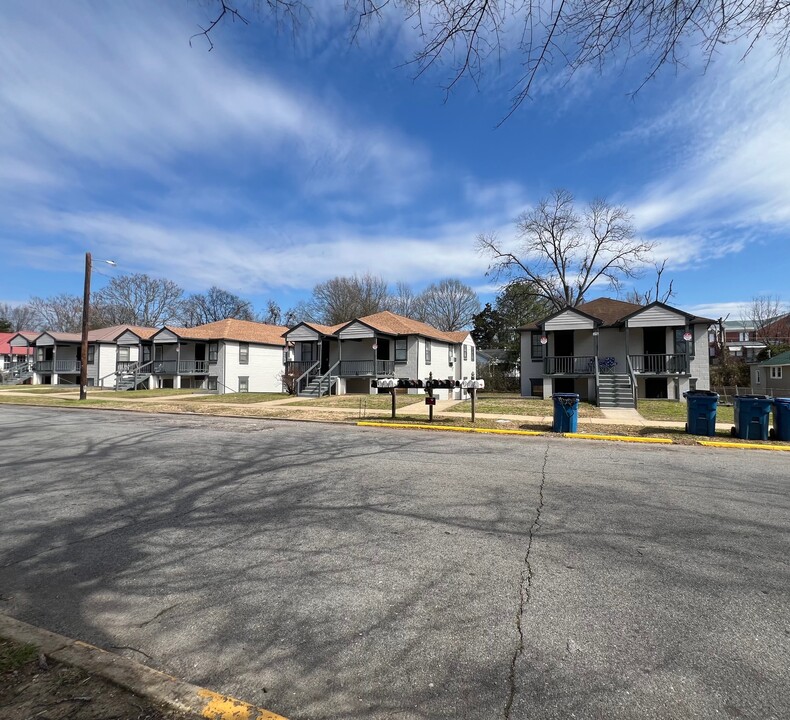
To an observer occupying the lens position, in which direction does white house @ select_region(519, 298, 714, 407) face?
facing the viewer

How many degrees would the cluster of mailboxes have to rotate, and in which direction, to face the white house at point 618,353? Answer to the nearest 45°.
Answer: approximately 135° to its left

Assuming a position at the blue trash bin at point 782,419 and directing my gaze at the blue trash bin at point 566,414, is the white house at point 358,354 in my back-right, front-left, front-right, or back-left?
front-right

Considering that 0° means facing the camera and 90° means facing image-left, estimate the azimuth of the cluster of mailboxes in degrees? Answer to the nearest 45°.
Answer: approximately 0°

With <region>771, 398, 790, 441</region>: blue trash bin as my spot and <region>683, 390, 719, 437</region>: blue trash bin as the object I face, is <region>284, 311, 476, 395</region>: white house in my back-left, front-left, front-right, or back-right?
front-right

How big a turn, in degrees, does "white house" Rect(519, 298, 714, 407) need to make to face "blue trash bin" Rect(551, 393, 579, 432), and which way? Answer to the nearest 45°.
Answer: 0° — it already faces it

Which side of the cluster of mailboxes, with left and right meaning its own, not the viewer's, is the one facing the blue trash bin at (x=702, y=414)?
left

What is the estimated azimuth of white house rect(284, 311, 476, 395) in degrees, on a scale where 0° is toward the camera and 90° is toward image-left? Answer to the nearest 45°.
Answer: approximately 45°

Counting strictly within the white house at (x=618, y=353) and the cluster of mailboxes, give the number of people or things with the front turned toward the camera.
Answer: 2

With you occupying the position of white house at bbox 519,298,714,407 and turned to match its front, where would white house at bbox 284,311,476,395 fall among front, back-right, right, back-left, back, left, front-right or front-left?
right

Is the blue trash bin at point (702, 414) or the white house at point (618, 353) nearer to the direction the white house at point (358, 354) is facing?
the blue trash bin
